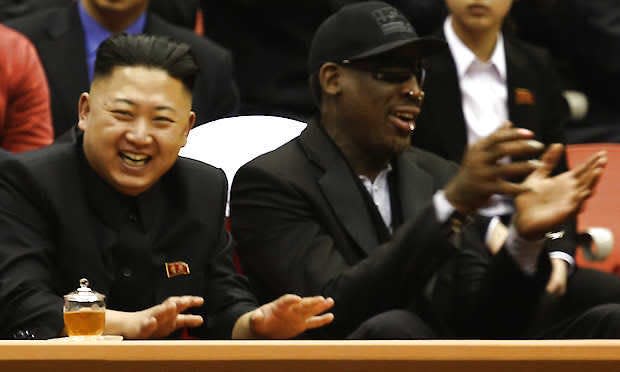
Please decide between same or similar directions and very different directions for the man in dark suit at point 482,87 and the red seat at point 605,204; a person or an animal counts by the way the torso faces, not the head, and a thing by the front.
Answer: same or similar directions

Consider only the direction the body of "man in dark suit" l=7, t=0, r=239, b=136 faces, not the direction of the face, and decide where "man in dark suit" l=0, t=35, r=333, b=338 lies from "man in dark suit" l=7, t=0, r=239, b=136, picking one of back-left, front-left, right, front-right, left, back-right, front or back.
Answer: front

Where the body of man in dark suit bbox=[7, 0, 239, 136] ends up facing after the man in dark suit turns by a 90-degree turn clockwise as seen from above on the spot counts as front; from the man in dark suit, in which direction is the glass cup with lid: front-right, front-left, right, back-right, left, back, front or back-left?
left

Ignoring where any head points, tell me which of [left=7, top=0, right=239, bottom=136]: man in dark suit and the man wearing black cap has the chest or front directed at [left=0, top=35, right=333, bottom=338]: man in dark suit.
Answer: [left=7, top=0, right=239, bottom=136]: man in dark suit

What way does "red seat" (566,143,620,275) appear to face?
toward the camera

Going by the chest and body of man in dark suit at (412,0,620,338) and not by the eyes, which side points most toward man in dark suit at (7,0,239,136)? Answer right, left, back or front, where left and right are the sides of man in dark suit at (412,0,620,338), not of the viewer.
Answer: right

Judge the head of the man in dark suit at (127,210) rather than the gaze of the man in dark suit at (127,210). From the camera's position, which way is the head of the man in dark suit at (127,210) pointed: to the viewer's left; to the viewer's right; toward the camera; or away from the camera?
toward the camera

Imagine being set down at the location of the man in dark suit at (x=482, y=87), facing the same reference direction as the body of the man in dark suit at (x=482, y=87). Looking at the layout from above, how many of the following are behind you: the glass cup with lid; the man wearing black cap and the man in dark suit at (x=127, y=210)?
0

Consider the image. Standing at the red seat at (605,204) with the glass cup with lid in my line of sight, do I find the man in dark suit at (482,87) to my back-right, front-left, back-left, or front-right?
front-right

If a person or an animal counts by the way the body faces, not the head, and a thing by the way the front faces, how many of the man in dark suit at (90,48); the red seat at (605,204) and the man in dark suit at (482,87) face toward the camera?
3

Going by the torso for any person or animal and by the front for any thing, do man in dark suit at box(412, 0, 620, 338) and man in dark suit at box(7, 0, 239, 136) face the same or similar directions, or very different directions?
same or similar directions

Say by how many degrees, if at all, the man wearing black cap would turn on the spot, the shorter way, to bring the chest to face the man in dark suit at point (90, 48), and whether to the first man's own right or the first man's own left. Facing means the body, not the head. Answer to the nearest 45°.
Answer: approximately 180°

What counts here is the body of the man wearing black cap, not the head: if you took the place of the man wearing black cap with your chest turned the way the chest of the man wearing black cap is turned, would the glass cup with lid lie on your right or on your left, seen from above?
on your right
